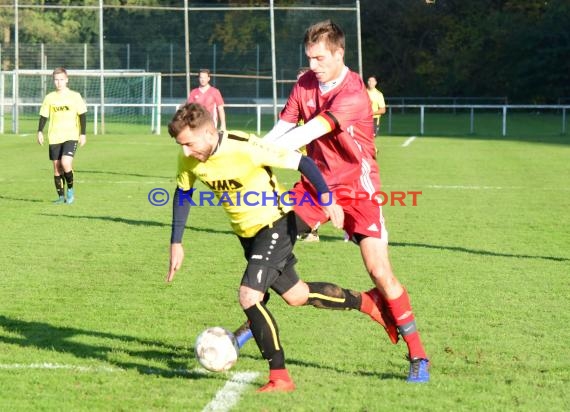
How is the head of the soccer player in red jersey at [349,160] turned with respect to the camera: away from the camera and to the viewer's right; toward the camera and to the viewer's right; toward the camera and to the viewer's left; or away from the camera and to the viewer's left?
toward the camera and to the viewer's left

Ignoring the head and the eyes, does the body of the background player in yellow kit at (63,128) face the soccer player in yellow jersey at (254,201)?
yes

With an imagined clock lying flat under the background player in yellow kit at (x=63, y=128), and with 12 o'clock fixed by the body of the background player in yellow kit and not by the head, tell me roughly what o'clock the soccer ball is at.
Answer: The soccer ball is roughly at 12 o'clock from the background player in yellow kit.

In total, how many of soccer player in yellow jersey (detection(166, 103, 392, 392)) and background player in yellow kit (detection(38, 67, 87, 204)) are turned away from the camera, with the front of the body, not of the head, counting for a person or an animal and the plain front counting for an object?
0

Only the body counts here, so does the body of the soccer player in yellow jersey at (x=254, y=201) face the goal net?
no

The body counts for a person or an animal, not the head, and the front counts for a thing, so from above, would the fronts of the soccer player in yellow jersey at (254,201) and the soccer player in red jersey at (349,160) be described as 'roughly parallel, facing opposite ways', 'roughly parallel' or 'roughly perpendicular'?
roughly parallel

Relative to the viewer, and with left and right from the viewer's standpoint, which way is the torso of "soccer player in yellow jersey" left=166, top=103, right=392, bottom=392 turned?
facing the viewer and to the left of the viewer

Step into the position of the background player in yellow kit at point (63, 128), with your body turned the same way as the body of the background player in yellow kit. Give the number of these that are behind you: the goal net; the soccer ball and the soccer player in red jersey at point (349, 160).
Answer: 1

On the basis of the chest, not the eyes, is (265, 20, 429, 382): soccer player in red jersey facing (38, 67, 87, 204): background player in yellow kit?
no

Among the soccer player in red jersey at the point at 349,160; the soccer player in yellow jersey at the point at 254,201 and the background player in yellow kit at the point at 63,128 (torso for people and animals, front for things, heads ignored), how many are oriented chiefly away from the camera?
0

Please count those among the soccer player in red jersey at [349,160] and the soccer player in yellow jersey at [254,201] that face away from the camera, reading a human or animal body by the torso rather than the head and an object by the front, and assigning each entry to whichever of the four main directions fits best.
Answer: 0

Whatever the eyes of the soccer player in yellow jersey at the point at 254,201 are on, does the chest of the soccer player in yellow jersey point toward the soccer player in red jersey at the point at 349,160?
no
